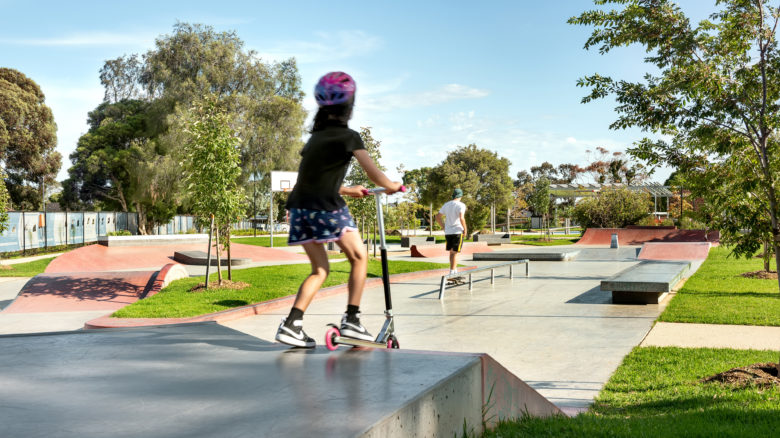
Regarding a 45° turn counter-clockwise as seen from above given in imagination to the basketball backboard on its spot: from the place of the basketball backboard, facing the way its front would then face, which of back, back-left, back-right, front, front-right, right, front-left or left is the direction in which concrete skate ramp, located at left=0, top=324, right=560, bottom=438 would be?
right

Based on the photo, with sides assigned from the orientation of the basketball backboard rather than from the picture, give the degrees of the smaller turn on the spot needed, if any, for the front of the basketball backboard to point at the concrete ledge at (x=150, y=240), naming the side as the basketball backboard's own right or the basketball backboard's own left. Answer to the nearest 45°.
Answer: approximately 45° to the basketball backboard's own right

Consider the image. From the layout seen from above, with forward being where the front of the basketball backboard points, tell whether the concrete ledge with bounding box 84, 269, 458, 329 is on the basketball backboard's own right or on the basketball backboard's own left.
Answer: on the basketball backboard's own right

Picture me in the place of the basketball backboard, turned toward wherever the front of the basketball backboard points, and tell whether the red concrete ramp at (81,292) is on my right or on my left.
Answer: on my right

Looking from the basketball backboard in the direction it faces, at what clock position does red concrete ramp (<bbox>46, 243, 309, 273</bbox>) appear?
The red concrete ramp is roughly at 2 o'clock from the basketball backboard.
